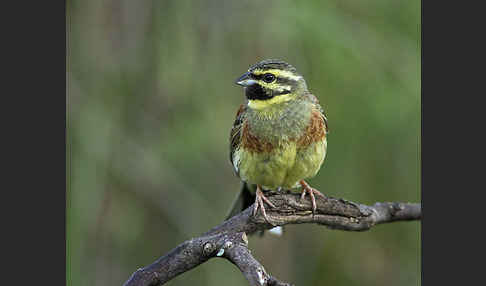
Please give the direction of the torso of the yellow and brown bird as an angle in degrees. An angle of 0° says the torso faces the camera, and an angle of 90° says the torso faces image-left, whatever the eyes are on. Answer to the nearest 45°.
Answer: approximately 0°
